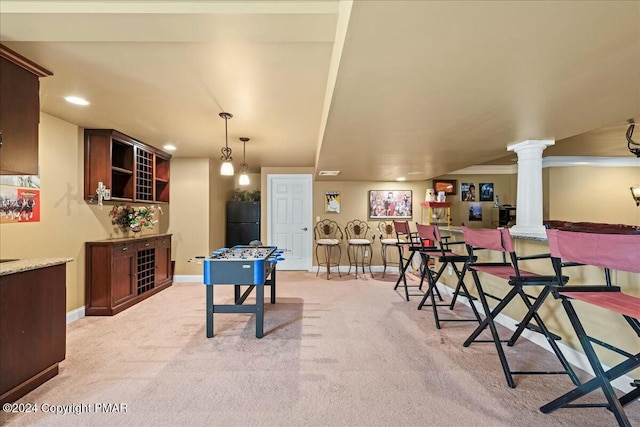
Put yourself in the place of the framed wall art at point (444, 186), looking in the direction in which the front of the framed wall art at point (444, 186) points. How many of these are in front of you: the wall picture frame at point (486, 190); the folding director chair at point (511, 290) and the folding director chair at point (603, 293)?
2

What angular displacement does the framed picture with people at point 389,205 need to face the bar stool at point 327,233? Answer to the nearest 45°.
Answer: approximately 90° to its right

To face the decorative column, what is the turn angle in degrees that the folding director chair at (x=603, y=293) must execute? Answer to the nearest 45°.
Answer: approximately 45° to its left

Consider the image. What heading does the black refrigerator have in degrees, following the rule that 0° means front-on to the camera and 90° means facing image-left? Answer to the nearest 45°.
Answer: approximately 0°

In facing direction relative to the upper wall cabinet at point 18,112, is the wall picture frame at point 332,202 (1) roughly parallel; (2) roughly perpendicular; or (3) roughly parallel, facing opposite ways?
roughly perpendicular

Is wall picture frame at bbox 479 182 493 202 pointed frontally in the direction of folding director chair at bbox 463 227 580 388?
yes

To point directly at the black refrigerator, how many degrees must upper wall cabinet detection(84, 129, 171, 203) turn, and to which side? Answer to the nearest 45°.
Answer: approximately 90° to its left

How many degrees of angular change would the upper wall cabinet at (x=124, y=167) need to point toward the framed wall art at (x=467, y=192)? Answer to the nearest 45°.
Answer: approximately 45° to its left

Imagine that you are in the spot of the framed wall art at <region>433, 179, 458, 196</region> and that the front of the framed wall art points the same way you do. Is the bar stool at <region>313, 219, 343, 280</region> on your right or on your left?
on your right

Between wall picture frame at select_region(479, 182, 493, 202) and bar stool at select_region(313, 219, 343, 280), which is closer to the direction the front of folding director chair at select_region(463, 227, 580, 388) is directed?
the wall picture frame
